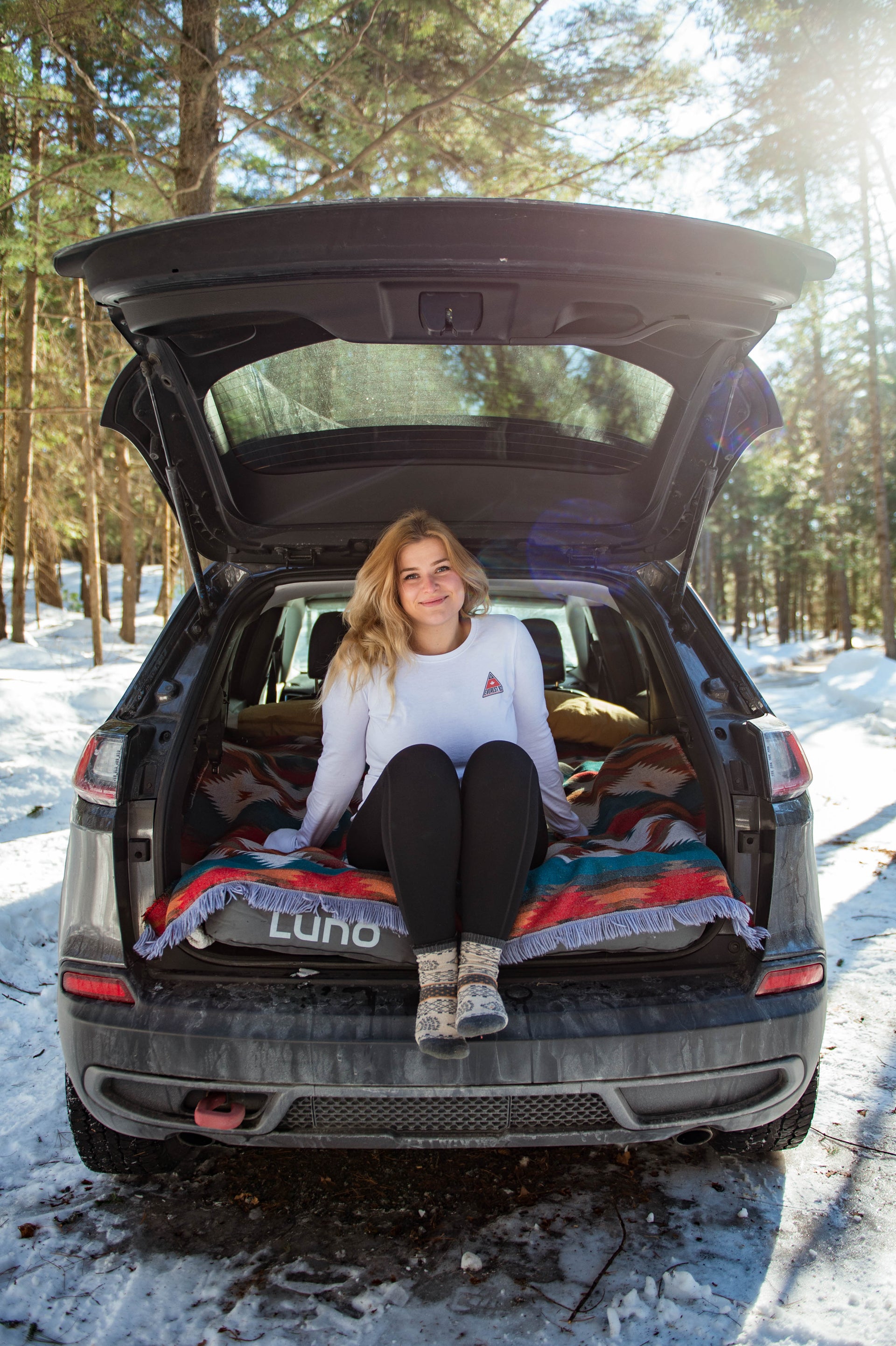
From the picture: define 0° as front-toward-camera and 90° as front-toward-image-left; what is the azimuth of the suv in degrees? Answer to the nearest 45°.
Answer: approximately 180°

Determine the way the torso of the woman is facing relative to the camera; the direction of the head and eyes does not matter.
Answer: toward the camera

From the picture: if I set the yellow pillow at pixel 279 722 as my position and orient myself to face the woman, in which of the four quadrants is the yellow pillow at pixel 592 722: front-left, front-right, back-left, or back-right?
front-left
